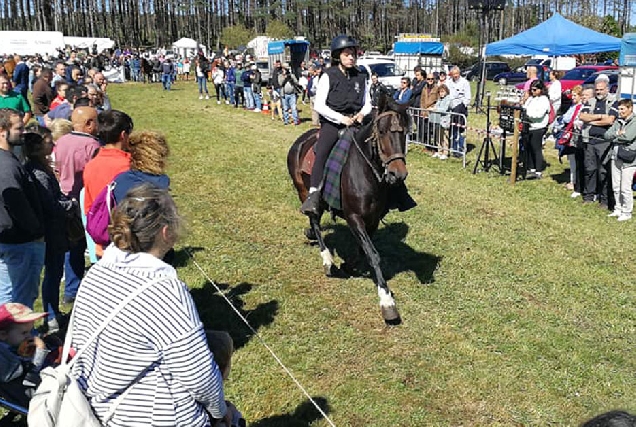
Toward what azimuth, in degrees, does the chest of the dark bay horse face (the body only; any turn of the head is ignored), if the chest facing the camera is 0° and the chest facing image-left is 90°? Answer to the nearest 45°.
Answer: approximately 315°

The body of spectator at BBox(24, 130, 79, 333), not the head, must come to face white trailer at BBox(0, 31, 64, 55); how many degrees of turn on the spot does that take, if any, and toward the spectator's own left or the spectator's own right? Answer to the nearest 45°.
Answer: approximately 90° to the spectator's own left

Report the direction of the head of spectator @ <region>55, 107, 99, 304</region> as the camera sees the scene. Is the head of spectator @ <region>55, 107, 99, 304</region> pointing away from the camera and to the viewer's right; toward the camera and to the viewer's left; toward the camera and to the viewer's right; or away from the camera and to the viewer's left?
away from the camera and to the viewer's right

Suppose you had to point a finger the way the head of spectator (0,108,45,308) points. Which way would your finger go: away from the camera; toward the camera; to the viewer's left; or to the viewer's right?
to the viewer's right

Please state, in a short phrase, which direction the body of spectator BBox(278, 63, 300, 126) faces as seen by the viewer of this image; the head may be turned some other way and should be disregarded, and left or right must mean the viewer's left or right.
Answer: facing the viewer

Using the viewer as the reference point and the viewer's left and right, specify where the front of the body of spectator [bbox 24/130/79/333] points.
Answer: facing to the right of the viewer

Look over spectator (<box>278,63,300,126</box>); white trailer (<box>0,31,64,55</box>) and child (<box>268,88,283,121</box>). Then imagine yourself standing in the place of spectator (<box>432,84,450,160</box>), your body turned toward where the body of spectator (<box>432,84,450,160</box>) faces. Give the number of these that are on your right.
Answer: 3

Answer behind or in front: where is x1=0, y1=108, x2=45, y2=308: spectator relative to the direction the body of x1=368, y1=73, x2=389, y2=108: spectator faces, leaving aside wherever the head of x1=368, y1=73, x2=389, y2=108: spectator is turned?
in front

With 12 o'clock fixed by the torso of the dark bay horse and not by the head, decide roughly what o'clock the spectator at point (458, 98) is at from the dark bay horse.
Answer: The spectator is roughly at 8 o'clock from the dark bay horse.

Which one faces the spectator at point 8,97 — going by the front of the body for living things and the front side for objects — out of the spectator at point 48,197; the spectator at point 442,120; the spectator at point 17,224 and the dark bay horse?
the spectator at point 442,120

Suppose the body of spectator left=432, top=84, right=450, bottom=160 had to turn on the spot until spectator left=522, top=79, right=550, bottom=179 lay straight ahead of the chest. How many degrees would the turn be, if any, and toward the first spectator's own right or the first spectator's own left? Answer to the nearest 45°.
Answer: approximately 90° to the first spectator's own left

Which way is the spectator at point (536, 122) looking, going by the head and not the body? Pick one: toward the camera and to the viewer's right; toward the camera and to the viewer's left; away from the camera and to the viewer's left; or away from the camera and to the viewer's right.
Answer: toward the camera and to the viewer's left

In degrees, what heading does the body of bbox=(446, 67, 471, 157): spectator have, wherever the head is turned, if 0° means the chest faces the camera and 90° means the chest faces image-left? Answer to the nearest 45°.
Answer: approximately 45°
